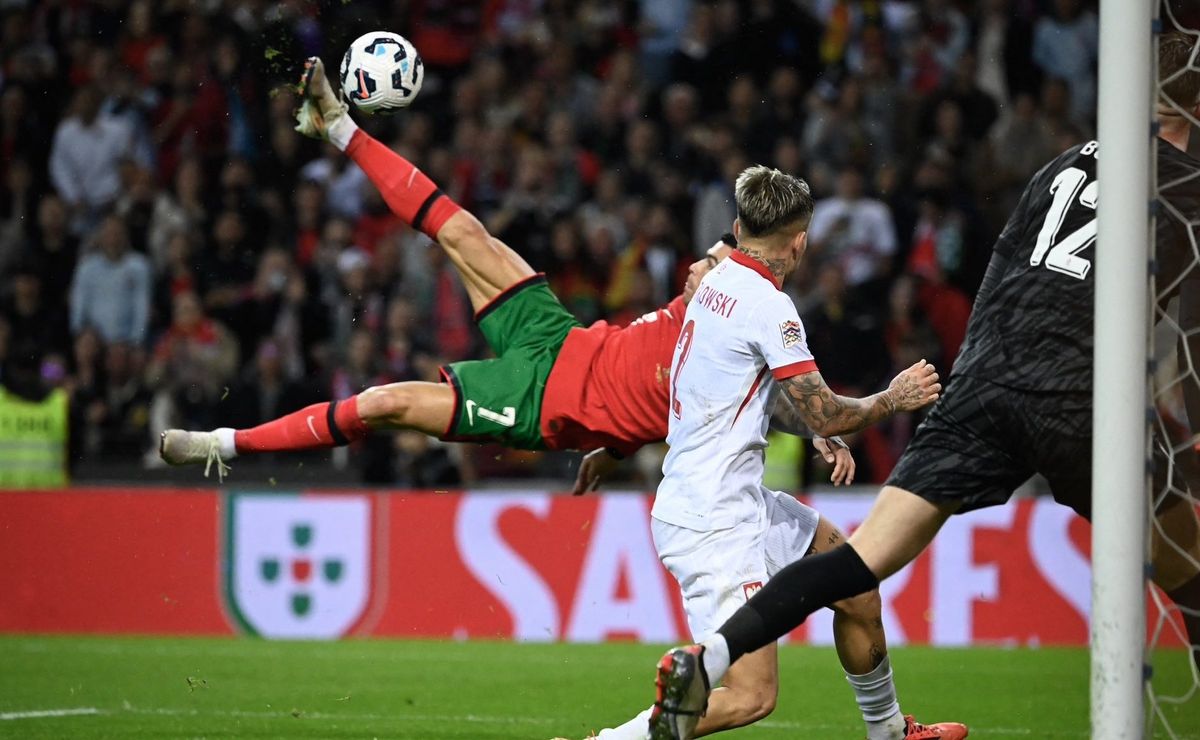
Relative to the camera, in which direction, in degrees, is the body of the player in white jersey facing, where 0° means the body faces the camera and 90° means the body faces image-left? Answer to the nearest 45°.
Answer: approximately 225°

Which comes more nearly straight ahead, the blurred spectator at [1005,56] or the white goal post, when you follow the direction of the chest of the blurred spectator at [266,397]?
the white goal post

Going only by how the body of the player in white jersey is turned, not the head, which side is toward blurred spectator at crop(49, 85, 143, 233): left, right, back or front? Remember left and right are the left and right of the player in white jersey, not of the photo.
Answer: left

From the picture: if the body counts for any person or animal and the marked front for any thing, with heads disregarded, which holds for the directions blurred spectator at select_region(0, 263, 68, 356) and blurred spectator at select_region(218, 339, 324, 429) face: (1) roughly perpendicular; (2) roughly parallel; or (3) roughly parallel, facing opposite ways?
roughly parallel

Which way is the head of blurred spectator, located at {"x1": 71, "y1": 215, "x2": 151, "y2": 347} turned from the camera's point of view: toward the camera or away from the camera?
toward the camera

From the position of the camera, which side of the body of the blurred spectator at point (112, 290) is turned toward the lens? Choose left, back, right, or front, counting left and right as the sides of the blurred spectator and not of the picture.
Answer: front

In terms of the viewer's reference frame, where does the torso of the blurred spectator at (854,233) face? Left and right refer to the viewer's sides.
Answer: facing the viewer

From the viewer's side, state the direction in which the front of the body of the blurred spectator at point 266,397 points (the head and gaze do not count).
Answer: toward the camera

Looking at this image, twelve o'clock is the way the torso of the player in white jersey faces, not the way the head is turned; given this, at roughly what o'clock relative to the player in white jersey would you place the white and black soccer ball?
The white and black soccer ball is roughly at 9 o'clock from the player in white jersey.

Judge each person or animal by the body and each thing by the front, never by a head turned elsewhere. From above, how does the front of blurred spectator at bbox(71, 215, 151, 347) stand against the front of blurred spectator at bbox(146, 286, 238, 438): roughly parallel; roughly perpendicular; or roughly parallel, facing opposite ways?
roughly parallel

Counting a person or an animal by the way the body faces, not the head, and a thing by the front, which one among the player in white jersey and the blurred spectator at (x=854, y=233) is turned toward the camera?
the blurred spectator

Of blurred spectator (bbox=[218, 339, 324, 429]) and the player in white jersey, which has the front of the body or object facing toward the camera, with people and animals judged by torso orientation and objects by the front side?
the blurred spectator

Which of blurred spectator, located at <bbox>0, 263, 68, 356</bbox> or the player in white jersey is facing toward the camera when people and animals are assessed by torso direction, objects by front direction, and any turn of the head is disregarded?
the blurred spectator

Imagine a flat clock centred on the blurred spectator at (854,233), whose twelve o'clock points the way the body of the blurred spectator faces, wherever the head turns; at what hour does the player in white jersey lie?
The player in white jersey is roughly at 12 o'clock from the blurred spectator.

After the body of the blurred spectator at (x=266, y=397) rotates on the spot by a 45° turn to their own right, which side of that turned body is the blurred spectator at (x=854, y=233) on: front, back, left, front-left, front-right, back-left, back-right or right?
back-left

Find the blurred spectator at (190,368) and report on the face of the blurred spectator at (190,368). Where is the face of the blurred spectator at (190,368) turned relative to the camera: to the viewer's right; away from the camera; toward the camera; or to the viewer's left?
toward the camera

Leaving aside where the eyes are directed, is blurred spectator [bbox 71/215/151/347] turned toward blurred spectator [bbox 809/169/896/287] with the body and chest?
no

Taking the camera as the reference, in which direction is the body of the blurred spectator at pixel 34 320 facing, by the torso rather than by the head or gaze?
toward the camera
